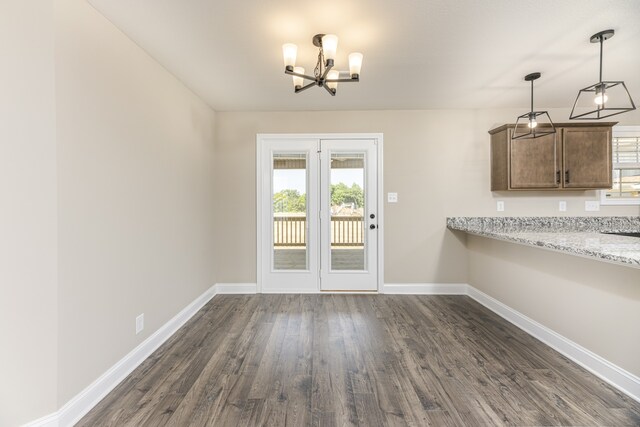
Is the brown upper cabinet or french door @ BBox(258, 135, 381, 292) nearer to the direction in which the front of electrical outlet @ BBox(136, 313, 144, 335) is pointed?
the brown upper cabinet

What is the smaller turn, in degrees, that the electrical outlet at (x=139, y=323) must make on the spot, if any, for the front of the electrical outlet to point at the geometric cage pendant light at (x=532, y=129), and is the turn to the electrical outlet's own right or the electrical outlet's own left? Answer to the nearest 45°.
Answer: approximately 45° to the electrical outlet's own left

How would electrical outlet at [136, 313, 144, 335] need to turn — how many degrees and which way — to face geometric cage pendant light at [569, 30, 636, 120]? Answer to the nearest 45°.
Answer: approximately 45° to its left

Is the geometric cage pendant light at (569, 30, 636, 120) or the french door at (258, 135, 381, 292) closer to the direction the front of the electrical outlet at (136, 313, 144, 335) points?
the geometric cage pendant light

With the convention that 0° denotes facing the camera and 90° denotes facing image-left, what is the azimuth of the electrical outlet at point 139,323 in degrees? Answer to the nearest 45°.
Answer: approximately 315°

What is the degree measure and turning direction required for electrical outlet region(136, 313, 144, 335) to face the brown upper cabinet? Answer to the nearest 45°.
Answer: approximately 45° to its left

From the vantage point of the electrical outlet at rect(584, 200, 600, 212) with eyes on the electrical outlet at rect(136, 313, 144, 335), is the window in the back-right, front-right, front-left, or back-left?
back-left
